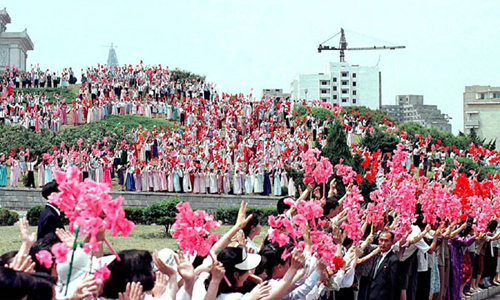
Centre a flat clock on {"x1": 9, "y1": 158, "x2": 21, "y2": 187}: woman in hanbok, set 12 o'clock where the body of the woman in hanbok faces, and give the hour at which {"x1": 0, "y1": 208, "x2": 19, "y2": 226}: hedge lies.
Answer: The hedge is roughly at 12 o'clock from the woman in hanbok.

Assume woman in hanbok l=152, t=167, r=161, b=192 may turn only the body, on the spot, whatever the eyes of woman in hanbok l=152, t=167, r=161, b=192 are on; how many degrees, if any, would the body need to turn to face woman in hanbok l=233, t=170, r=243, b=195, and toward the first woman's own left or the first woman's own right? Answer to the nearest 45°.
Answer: approximately 90° to the first woman's own left

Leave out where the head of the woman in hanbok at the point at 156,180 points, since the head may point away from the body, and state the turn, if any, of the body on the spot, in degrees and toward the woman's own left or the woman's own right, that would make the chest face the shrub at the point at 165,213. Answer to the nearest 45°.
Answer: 0° — they already face it

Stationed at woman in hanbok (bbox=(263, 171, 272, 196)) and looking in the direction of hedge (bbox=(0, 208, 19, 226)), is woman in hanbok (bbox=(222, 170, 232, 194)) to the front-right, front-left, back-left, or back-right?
front-right

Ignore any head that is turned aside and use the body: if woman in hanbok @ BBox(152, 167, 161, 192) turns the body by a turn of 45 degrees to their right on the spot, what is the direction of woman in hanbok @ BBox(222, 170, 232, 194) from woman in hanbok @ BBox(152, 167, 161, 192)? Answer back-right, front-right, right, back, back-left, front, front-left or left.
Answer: back-left

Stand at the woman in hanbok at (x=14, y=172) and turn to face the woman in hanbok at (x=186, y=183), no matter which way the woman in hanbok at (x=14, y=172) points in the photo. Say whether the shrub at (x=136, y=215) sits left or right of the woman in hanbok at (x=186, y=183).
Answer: right

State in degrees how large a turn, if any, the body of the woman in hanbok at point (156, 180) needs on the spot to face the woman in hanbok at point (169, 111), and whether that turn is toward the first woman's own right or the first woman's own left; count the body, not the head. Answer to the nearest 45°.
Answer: approximately 180°

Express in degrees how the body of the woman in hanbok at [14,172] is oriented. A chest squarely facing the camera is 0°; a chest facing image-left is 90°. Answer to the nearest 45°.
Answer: approximately 0°

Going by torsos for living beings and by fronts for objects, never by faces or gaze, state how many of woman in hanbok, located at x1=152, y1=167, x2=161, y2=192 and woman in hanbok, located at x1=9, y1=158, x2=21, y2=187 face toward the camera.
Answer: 2

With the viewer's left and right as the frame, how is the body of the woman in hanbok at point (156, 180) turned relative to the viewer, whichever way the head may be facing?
facing the viewer

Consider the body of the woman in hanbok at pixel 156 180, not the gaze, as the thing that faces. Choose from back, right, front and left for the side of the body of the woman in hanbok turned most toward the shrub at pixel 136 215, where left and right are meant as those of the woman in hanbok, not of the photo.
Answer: front
